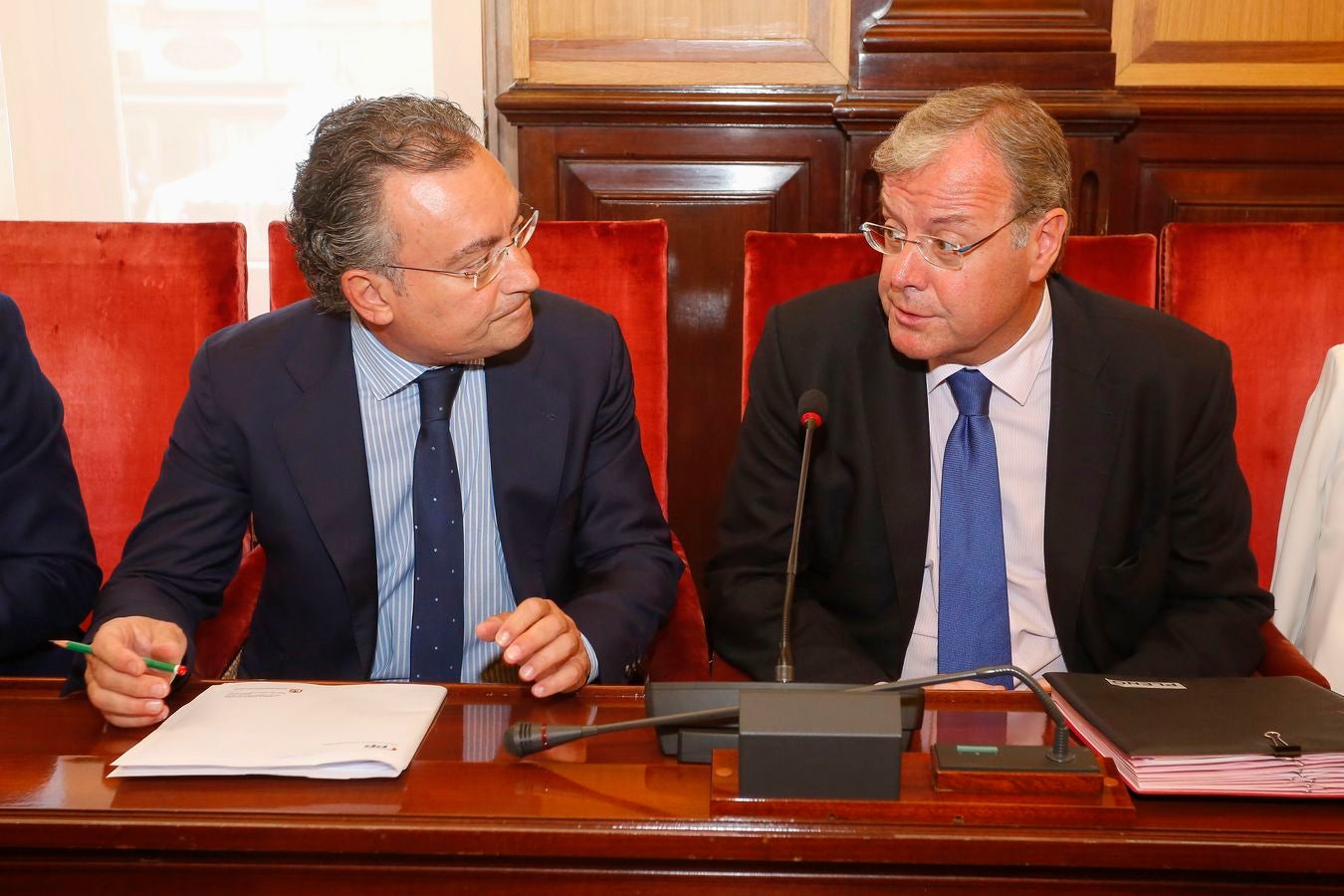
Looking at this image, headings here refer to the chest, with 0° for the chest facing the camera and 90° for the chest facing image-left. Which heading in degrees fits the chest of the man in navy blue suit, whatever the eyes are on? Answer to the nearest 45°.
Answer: approximately 0°

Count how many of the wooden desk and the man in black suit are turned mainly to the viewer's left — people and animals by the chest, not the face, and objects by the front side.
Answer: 0

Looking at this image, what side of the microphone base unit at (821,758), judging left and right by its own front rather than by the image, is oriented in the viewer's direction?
back

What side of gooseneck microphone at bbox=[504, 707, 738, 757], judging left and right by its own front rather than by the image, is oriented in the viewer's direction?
left

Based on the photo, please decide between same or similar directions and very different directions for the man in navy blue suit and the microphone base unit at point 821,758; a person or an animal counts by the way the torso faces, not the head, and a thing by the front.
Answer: very different directions

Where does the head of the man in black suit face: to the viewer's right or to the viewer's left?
to the viewer's left

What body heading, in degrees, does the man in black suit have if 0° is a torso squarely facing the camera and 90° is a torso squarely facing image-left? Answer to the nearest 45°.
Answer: approximately 0°

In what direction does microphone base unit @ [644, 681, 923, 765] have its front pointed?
away from the camera

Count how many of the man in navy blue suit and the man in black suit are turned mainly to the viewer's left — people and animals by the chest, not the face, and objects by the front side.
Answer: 0

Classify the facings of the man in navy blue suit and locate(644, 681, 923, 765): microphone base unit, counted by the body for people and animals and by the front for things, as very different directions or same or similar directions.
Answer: very different directions
